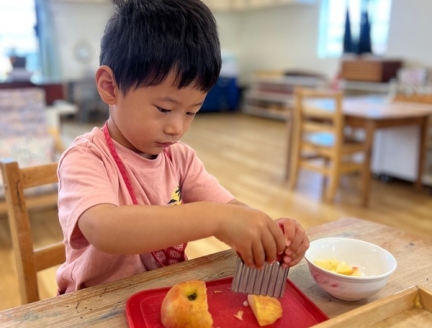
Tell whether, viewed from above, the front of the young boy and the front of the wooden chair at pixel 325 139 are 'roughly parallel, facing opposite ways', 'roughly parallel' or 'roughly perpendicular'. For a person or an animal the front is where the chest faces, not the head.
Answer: roughly perpendicular

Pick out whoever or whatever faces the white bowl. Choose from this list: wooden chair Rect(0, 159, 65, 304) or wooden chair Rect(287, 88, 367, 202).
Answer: wooden chair Rect(0, 159, 65, 304)

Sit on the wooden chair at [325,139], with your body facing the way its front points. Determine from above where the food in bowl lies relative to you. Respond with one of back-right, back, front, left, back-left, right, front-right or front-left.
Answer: back-right

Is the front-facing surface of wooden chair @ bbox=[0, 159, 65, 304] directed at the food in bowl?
yes

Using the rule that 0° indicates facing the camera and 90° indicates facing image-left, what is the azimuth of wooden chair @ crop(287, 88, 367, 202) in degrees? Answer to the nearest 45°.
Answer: approximately 225°

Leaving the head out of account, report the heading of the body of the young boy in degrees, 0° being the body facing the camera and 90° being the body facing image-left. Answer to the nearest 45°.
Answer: approximately 315°

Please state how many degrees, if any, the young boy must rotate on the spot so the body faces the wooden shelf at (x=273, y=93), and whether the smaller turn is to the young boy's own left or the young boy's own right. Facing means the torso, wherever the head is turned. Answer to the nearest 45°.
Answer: approximately 135° to the young boy's own left

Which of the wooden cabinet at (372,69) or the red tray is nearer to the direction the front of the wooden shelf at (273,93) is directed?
the red tray

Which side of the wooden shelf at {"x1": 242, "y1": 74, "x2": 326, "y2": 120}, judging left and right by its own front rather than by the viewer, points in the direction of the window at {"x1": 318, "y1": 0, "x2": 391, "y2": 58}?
left

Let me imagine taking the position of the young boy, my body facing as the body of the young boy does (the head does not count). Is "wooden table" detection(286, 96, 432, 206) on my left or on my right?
on my left

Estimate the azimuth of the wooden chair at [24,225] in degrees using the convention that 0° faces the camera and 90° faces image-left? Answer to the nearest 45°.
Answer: approximately 315°

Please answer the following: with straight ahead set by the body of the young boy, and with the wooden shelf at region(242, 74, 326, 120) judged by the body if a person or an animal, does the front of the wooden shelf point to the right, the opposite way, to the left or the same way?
to the right

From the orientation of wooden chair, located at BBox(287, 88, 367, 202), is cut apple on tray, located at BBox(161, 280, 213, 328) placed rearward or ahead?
rearward
